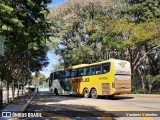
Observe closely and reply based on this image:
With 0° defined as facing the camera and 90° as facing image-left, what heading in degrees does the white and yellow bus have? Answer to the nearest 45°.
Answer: approximately 135°
